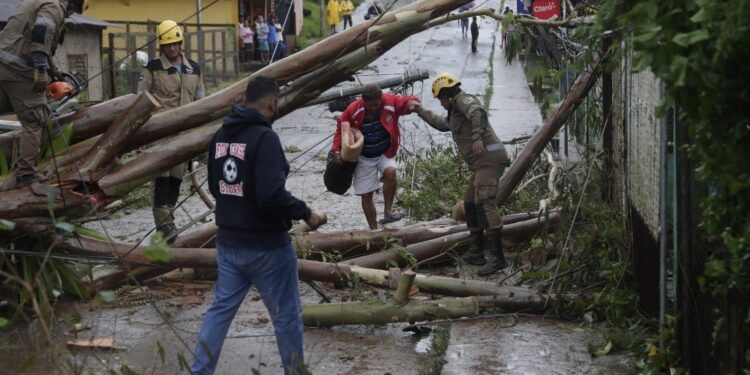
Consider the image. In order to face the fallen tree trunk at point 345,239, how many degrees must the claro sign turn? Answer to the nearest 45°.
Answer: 0° — it already faces it

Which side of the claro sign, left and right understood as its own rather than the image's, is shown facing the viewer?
front

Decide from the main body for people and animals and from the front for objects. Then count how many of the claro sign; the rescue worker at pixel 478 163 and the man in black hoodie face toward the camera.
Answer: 1

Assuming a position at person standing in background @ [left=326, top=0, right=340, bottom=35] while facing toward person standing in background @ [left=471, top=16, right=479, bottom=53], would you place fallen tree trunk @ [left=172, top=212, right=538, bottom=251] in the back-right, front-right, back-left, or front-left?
front-right

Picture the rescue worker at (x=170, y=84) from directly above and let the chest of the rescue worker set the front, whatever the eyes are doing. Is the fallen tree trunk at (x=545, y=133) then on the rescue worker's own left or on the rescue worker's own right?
on the rescue worker's own left

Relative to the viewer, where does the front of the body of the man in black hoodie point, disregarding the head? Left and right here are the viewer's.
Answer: facing away from the viewer and to the right of the viewer

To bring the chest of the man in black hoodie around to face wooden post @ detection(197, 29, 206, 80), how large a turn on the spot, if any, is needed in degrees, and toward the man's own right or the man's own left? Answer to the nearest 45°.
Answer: approximately 45° to the man's own left

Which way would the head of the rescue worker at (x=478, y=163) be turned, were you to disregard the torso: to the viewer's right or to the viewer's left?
to the viewer's left

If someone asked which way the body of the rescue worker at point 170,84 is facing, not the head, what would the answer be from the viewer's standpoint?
toward the camera

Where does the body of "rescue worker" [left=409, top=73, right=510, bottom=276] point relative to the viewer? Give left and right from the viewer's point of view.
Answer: facing to the left of the viewer

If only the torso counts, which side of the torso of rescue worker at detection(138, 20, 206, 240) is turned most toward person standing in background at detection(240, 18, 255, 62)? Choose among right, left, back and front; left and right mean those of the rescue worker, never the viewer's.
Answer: back

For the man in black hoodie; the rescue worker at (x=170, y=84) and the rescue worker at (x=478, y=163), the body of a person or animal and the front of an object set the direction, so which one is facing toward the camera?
the rescue worker at (x=170, y=84)

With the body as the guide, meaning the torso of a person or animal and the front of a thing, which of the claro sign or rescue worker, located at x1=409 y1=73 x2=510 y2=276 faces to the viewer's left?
the rescue worker

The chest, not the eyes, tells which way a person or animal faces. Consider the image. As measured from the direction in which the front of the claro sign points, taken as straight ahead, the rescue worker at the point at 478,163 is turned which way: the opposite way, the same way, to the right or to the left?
to the right

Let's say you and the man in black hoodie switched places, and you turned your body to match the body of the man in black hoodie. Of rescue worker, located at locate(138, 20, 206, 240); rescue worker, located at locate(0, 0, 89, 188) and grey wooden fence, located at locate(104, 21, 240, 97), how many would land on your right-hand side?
0

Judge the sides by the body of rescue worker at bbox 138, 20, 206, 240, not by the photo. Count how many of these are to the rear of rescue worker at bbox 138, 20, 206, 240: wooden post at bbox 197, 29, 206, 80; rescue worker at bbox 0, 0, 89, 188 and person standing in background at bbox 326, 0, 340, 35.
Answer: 2

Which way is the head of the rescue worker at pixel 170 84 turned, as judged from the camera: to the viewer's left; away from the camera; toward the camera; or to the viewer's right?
toward the camera

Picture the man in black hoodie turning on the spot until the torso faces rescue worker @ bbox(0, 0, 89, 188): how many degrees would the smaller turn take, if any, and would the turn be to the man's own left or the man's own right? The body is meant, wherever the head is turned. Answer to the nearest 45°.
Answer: approximately 90° to the man's own left

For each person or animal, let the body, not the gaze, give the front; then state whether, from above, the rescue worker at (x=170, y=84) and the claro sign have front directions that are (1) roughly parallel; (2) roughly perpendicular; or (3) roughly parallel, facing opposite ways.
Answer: roughly parallel
